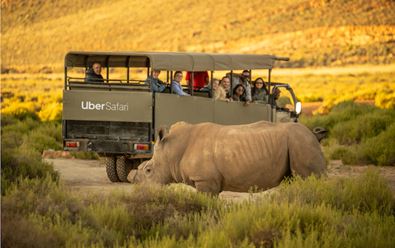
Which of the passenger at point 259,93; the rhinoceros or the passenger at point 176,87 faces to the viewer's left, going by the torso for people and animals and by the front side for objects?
the rhinoceros

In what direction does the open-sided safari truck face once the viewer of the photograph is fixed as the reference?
facing away from the viewer and to the right of the viewer

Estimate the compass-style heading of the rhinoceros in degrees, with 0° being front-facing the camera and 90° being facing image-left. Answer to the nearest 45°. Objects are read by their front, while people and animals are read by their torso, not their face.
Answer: approximately 90°

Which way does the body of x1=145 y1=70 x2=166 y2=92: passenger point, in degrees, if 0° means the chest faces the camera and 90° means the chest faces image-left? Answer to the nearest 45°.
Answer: approximately 0°
